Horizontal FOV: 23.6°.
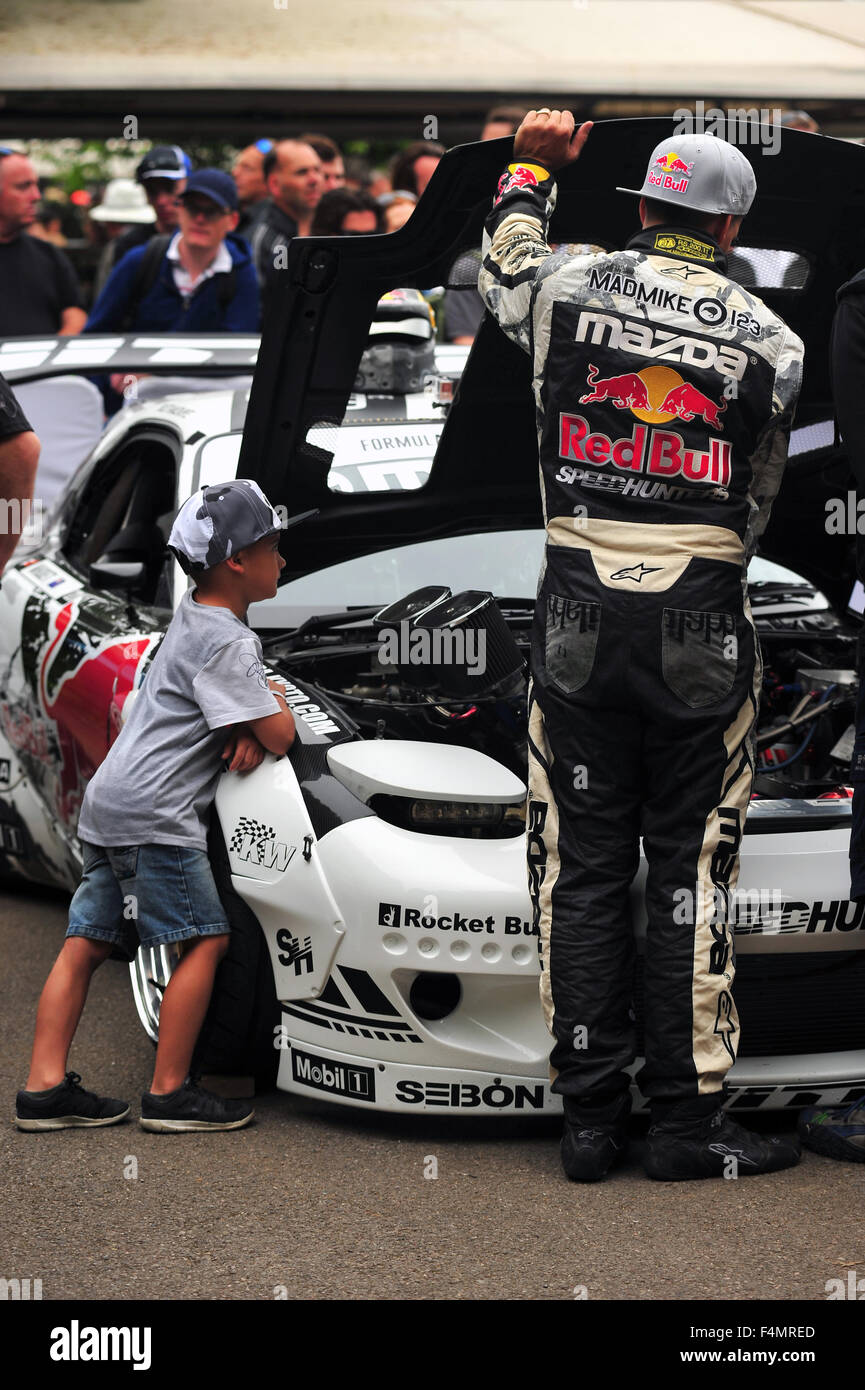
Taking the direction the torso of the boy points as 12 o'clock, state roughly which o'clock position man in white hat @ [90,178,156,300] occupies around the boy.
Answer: The man in white hat is roughly at 9 o'clock from the boy.

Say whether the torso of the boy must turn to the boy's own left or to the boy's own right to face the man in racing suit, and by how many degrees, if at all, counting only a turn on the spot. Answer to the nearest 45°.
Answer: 0° — they already face them

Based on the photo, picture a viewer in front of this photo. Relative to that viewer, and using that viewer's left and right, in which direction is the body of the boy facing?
facing to the right of the viewer

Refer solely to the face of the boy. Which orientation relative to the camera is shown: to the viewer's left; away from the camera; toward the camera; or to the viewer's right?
to the viewer's right

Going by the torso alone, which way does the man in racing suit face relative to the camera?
away from the camera

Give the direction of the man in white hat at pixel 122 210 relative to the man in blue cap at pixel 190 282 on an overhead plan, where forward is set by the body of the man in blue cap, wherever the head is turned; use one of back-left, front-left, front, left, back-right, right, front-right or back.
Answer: back

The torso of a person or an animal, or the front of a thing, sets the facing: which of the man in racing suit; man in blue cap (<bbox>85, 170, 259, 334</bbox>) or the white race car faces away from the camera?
the man in racing suit

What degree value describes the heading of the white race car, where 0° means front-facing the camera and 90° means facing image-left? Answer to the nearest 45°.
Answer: approximately 315°

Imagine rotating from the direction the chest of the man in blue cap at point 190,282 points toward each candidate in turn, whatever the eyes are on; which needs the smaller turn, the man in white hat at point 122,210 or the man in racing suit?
the man in racing suit

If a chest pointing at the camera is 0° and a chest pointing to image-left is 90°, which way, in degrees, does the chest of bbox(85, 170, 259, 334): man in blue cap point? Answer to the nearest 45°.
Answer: approximately 0°
